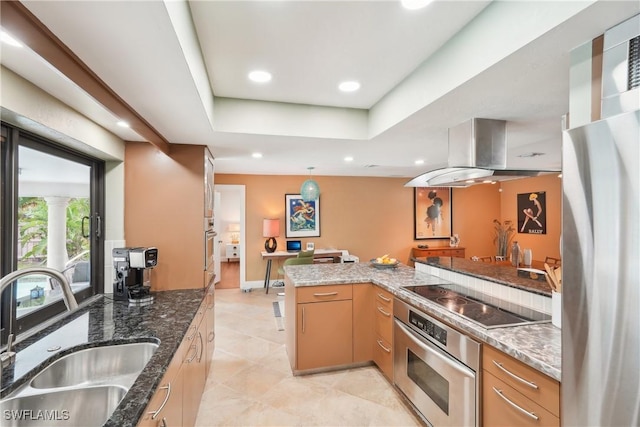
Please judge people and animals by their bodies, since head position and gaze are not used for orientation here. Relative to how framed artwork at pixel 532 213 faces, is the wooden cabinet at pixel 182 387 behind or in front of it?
in front

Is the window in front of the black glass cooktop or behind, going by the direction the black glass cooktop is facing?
in front

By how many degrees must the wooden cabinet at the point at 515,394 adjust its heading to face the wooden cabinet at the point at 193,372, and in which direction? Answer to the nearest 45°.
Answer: approximately 45° to its right

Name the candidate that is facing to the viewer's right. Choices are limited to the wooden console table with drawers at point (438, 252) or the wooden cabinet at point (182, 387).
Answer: the wooden cabinet at point (182, 387)

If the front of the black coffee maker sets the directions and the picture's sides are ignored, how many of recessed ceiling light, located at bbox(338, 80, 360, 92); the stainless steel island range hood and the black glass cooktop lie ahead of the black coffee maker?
3

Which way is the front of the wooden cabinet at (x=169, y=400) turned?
to the viewer's right

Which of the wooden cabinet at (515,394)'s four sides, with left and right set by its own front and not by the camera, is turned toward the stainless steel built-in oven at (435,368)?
right

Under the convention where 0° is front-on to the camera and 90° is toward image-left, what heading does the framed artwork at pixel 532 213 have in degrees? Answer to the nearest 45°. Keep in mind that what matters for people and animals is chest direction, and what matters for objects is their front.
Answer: approximately 45°

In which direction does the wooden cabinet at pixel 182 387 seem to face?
to the viewer's right

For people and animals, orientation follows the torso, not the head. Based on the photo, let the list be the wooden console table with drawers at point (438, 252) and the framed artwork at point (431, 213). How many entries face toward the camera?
2
